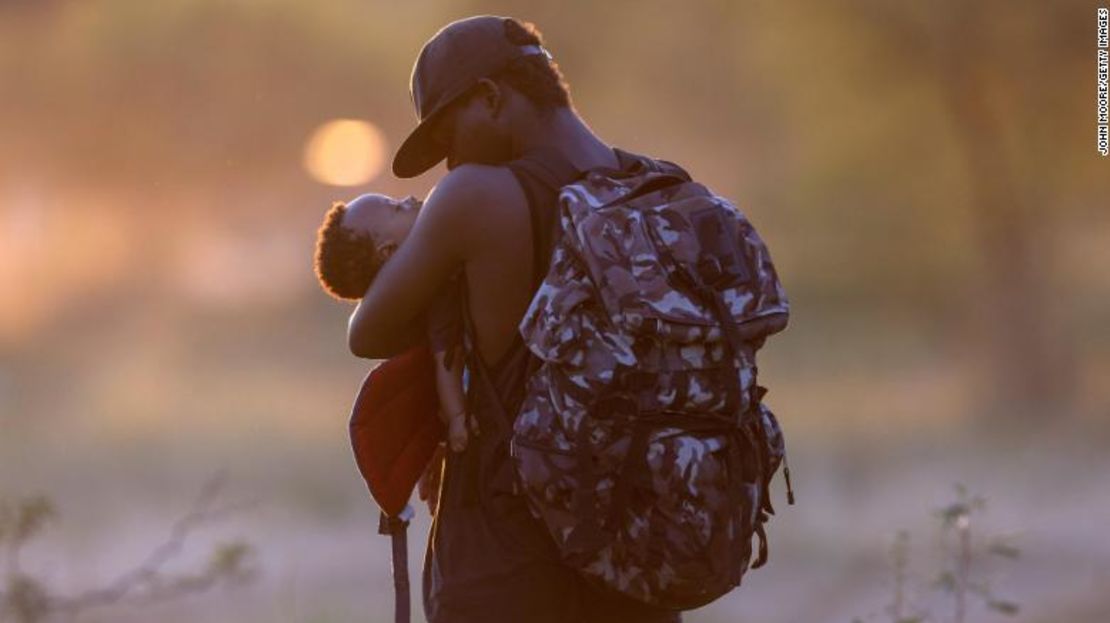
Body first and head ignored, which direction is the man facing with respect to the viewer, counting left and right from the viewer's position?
facing away from the viewer and to the left of the viewer

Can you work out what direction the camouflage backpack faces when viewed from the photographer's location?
facing the viewer and to the right of the viewer

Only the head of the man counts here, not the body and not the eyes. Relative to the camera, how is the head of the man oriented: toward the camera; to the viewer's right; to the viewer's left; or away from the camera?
to the viewer's left

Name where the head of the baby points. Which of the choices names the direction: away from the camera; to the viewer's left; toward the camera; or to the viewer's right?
to the viewer's right
